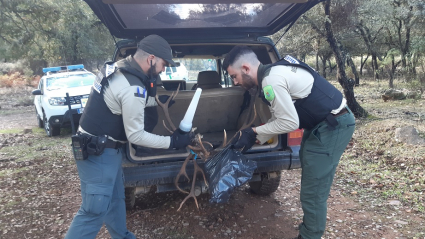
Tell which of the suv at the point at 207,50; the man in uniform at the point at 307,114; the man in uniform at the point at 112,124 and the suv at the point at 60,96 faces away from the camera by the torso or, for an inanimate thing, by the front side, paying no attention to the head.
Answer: the suv at the point at 207,50

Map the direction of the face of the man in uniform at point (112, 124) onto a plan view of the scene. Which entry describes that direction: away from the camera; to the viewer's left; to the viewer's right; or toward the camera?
to the viewer's right

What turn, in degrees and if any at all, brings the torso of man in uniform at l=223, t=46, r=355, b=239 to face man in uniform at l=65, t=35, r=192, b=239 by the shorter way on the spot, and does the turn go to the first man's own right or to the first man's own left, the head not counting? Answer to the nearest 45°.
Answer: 0° — they already face them

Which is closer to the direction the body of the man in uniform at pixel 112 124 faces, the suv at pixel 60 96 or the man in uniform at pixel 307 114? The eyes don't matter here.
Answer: the man in uniform

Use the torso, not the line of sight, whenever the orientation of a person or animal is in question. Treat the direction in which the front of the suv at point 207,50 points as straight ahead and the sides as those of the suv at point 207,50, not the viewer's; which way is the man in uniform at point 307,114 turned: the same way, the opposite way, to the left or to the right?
to the left

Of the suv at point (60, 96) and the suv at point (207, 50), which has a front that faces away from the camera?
the suv at point (207, 50)

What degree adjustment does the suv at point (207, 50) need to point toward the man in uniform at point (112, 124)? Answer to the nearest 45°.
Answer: approximately 135° to its left

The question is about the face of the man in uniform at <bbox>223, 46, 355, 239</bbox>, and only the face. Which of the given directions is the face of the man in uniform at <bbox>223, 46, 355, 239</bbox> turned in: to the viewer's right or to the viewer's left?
to the viewer's left

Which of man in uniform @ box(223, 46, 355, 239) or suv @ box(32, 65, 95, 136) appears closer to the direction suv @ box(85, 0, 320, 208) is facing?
the suv

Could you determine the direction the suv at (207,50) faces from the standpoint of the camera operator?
facing away from the viewer

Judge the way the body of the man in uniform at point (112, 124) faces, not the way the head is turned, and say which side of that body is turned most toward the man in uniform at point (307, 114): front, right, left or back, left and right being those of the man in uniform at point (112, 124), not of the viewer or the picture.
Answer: front

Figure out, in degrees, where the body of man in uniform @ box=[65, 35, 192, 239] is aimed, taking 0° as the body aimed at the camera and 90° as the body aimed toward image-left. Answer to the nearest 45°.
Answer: approximately 270°

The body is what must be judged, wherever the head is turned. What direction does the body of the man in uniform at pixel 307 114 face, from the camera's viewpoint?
to the viewer's left

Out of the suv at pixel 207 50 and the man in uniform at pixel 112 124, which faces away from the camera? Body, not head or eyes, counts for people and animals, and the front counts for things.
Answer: the suv
